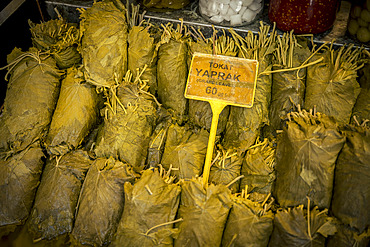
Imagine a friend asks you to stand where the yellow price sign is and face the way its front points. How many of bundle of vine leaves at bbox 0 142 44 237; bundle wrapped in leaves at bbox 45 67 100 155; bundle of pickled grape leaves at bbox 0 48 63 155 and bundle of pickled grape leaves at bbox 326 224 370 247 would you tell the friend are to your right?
3

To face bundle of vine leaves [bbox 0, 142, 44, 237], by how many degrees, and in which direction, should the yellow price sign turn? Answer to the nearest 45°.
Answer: approximately 90° to its right

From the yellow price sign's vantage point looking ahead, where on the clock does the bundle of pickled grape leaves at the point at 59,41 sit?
The bundle of pickled grape leaves is roughly at 4 o'clock from the yellow price sign.

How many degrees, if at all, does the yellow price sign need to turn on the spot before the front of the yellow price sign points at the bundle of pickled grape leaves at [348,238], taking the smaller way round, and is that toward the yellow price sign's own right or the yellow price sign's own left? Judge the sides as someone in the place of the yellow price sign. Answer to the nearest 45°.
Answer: approximately 45° to the yellow price sign's own left

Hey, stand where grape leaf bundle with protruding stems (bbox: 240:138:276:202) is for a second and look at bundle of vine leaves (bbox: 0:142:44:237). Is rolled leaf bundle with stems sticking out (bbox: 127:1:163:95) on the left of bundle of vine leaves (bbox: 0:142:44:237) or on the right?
right

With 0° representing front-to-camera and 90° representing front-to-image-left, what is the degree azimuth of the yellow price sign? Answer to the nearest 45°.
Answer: approximately 0°
